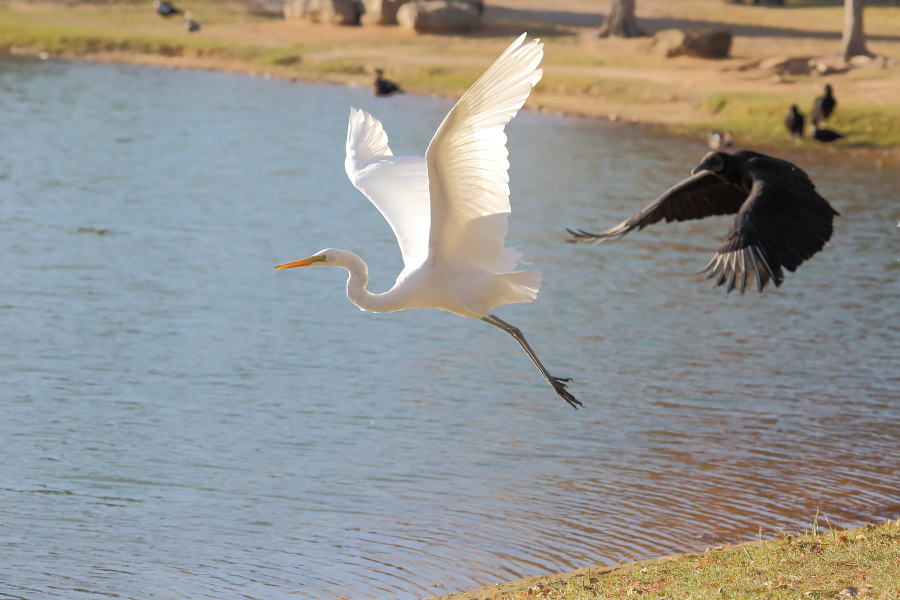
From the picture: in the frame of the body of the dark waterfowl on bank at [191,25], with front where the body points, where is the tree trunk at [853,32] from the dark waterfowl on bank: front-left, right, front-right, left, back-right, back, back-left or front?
back-left

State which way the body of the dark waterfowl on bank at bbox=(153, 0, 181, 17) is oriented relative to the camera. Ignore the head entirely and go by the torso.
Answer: to the viewer's left

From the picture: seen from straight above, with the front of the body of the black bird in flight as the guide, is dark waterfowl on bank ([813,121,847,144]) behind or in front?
behind

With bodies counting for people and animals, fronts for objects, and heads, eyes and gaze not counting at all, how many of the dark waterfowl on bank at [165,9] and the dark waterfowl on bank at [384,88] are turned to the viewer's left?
2

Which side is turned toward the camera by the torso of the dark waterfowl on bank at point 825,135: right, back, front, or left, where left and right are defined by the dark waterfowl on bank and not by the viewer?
left

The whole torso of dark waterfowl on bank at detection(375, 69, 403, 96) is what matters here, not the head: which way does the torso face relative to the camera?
to the viewer's left

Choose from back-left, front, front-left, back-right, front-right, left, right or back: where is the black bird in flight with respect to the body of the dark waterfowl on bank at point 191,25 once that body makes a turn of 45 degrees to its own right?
back-left

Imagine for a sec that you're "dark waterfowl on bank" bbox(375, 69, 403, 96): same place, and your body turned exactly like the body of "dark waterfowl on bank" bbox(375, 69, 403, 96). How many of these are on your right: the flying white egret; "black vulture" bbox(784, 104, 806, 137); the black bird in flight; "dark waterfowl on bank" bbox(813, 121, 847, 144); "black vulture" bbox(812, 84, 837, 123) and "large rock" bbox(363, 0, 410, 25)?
1

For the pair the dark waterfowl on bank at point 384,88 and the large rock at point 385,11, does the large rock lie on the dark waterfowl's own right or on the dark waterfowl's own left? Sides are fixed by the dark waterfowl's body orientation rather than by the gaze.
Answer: on the dark waterfowl's own right

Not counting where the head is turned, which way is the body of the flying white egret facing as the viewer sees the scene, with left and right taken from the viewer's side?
facing to the left of the viewer
